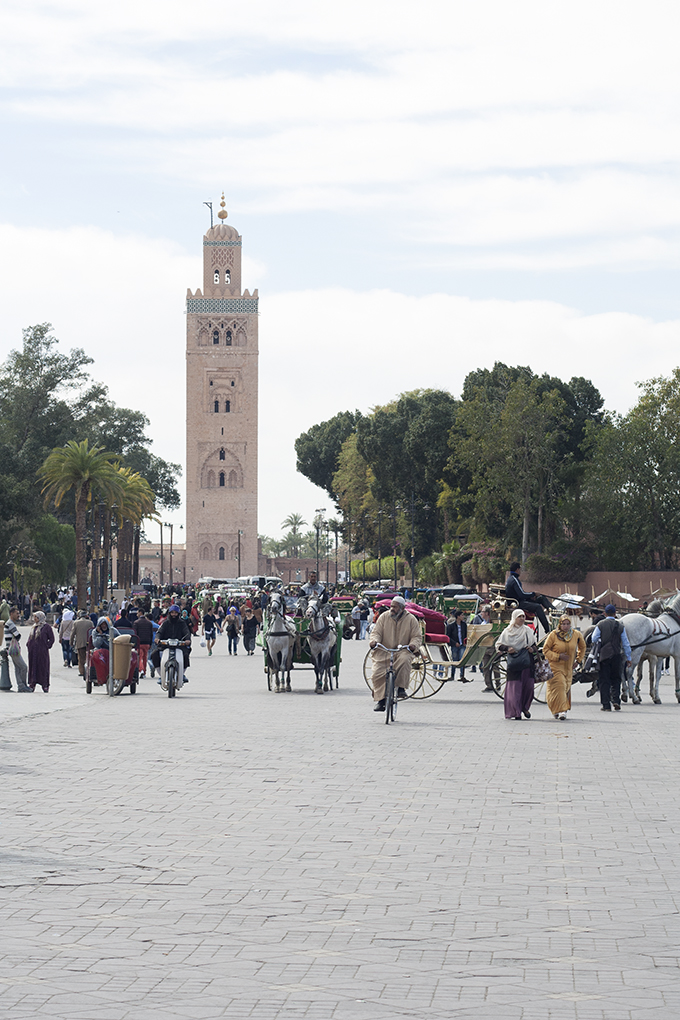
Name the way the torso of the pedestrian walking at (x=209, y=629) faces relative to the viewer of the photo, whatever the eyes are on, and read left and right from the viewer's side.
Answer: facing the viewer

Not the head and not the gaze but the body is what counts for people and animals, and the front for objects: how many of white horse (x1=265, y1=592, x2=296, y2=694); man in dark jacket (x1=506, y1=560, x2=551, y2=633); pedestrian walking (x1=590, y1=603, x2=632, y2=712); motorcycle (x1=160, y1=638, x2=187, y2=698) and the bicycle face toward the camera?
3

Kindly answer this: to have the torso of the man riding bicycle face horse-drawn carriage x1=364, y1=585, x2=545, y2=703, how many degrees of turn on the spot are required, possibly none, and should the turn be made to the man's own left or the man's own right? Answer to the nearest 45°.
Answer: approximately 180°

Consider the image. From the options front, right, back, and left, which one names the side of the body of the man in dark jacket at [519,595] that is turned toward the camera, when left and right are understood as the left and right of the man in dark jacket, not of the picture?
right

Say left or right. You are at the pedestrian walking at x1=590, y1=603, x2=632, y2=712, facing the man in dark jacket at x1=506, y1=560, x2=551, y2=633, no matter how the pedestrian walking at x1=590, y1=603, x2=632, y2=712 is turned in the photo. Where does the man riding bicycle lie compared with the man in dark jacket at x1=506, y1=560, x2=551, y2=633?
left

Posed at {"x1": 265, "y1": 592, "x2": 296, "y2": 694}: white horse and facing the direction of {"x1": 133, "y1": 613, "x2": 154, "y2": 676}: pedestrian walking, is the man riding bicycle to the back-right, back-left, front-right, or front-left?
back-left

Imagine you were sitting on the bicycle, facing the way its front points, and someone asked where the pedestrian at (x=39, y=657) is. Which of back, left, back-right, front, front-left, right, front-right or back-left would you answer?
back-right

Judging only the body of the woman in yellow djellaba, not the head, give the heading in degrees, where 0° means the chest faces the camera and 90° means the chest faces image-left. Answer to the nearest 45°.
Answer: approximately 0°

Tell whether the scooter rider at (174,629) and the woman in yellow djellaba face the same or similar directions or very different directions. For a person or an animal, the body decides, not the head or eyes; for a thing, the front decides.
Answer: same or similar directions

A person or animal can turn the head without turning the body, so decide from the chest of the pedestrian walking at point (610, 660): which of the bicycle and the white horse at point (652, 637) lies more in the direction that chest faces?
the white horse

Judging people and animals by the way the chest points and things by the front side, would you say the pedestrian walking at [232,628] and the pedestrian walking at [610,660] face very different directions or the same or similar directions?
very different directions

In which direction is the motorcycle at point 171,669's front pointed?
toward the camera

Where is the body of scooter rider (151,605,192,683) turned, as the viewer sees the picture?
toward the camera

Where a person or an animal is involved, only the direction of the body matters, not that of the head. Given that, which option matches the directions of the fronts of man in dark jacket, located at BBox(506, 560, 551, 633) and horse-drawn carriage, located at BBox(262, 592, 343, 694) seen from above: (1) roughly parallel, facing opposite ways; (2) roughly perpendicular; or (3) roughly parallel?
roughly perpendicular

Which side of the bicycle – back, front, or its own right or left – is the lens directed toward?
front

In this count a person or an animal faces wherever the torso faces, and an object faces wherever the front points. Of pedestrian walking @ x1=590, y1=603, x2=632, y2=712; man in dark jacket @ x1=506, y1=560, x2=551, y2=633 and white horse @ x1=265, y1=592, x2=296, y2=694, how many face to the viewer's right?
1
